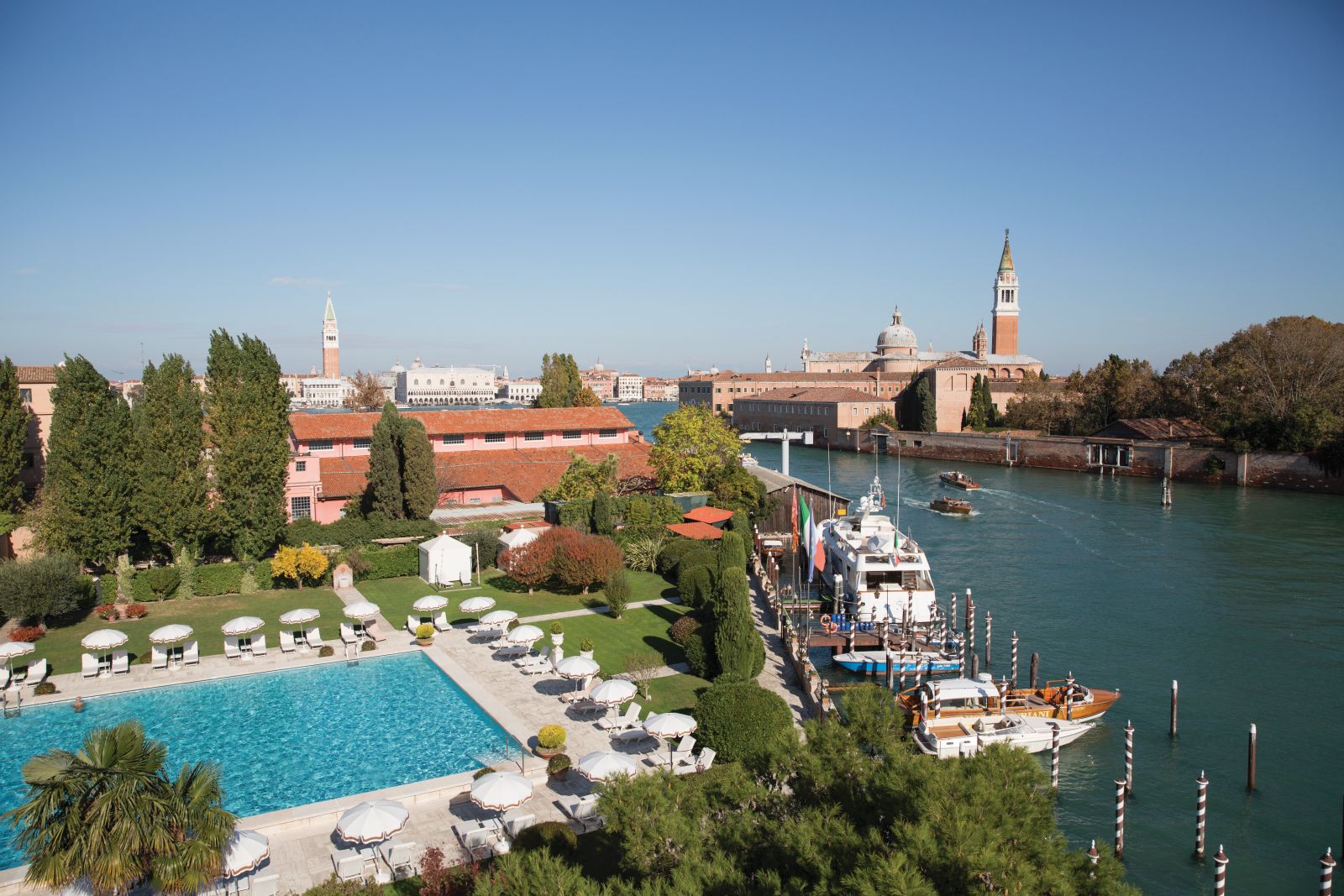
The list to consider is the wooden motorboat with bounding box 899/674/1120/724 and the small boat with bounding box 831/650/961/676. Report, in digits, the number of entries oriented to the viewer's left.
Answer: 1

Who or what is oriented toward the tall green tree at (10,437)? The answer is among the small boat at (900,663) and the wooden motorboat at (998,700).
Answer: the small boat

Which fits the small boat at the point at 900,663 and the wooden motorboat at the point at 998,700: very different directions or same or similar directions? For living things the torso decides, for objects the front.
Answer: very different directions

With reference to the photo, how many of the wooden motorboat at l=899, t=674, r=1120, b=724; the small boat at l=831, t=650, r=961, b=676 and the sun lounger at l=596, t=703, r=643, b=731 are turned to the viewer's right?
1

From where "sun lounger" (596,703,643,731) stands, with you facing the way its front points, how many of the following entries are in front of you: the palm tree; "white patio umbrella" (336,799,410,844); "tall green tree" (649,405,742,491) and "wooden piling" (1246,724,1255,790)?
2

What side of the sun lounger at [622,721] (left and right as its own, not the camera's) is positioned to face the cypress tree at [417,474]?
right

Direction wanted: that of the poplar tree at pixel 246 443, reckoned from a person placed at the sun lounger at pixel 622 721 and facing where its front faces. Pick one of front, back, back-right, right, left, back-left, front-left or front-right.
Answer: right

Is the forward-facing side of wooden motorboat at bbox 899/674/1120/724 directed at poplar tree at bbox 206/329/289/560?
no

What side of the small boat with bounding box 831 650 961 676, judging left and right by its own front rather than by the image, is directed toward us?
left

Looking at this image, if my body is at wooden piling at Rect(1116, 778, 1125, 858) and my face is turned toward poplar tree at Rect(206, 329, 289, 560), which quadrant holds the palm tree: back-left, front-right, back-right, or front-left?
front-left

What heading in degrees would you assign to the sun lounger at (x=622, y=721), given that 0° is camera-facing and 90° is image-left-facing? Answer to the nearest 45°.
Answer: approximately 45°

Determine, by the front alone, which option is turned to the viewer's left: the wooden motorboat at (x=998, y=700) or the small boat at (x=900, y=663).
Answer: the small boat

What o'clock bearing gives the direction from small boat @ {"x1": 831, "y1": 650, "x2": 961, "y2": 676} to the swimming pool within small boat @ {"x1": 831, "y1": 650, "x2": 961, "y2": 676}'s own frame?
The swimming pool is roughly at 11 o'clock from the small boat.

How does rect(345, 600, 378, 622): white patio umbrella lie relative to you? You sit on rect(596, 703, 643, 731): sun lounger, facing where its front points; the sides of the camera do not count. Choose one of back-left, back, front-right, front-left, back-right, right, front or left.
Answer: right

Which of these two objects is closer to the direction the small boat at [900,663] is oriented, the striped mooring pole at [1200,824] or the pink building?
the pink building

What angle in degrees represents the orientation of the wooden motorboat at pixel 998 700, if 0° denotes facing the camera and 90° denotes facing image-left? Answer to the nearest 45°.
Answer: approximately 270°
